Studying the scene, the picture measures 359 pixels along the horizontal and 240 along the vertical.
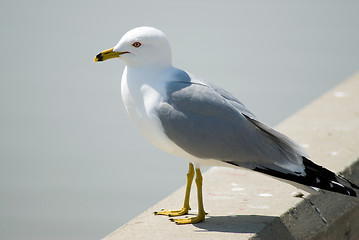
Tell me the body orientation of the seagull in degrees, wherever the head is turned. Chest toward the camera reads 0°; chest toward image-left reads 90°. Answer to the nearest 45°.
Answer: approximately 90°
